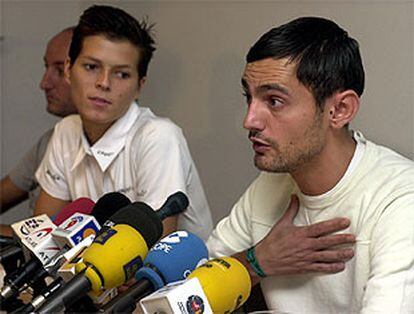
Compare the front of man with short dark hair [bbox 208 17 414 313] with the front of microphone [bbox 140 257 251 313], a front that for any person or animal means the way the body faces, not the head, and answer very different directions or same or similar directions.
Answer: very different directions

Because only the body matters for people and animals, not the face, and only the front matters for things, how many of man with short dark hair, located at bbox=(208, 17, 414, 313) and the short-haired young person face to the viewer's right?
0

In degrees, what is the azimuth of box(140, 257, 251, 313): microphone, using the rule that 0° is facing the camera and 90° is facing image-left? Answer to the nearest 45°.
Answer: approximately 225°

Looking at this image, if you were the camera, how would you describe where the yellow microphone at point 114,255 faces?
facing away from the viewer and to the right of the viewer

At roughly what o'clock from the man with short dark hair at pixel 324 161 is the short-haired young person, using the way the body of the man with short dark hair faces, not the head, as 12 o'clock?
The short-haired young person is roughly at 3 o'clock from the man with short dark hair.

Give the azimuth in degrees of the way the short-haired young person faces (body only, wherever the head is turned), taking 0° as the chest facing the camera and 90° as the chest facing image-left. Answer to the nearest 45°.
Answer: approximately 45°

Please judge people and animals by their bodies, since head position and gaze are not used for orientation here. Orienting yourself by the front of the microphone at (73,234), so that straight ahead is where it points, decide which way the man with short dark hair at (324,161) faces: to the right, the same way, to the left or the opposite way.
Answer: the opposite way

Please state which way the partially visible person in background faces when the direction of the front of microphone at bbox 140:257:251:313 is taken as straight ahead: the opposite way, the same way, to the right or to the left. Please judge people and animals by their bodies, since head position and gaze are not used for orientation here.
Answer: the opposite way

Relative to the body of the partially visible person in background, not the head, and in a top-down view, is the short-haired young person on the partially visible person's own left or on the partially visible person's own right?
on the partially visible person's own left

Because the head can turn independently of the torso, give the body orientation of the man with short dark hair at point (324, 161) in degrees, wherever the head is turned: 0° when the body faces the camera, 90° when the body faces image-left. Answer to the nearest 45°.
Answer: approximately 45°

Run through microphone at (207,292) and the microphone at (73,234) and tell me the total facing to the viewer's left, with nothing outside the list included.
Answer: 0
